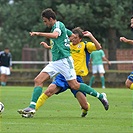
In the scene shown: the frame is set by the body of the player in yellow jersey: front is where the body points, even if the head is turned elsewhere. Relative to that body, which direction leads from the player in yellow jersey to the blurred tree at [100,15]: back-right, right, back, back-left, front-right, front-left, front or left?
back-right

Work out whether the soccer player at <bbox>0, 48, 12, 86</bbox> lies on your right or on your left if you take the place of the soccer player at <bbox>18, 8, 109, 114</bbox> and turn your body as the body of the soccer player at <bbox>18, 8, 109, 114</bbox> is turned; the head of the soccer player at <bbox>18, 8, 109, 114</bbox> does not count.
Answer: on your right

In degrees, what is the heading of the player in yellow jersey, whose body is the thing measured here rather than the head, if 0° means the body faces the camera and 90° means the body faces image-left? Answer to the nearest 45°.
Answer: approximately 45°

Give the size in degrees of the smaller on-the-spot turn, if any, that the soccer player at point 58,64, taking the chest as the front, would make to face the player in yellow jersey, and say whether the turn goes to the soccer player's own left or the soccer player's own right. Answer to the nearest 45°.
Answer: approximately 135° to the soccer player's own right

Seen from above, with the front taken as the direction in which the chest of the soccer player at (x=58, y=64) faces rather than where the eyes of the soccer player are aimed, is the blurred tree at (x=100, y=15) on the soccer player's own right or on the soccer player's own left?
on the soccer player's own right

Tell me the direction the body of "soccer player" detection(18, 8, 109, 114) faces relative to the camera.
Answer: to the viewer's left
